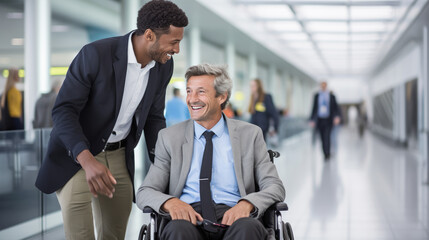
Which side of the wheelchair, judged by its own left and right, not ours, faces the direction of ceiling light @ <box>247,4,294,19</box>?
back

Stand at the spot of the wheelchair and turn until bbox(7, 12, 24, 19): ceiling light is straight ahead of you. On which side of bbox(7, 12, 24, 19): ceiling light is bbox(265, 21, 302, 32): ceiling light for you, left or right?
right

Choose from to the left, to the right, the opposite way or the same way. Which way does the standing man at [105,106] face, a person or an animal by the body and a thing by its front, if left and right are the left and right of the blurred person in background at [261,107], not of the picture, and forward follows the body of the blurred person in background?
to the left

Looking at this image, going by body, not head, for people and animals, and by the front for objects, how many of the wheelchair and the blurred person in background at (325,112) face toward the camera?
2

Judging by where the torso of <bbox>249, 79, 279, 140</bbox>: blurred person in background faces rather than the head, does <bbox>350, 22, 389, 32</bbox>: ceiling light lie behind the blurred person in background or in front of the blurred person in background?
behind

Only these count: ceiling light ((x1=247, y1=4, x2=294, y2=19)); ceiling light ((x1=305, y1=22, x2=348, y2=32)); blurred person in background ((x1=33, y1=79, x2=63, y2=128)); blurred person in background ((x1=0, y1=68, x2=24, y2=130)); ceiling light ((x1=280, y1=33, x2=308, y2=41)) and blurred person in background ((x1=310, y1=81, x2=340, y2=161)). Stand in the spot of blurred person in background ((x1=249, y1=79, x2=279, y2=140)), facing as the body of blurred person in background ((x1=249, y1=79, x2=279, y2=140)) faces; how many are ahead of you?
2

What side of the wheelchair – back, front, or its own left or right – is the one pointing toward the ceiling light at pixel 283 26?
back

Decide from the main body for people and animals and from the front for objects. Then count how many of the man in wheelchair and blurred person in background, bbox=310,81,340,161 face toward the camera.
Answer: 2
